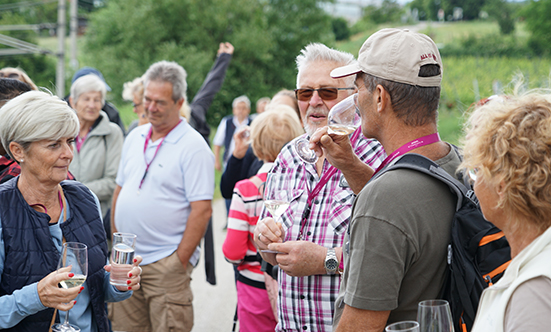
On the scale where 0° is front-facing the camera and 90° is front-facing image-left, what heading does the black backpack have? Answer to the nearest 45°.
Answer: approximately 270°

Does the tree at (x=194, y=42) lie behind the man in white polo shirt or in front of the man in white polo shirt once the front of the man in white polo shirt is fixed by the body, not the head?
behind

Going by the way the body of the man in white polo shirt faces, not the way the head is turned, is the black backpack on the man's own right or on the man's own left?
on the man's own left

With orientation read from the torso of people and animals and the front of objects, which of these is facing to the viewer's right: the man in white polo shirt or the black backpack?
the black backpack

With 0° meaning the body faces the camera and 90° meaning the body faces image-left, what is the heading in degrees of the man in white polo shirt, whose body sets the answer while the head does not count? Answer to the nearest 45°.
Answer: approximately 45°

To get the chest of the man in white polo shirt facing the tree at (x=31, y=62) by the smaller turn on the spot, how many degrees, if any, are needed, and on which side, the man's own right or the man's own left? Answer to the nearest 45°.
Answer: approximately 135° to the man's own right

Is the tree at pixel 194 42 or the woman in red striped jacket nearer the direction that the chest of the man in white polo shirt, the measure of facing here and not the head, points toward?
the woman in red striped jacket

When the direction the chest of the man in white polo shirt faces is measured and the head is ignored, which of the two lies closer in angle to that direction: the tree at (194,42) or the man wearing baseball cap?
the man wearing baseball cap

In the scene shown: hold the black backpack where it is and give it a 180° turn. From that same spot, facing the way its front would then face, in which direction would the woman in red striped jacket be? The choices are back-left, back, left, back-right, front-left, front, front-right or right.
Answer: front-right

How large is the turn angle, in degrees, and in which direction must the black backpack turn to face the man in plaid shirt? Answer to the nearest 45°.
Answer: approximately 135° to its left

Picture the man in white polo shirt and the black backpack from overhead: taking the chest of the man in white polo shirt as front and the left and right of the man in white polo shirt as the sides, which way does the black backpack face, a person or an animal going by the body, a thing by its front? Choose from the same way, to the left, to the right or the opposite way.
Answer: to the left

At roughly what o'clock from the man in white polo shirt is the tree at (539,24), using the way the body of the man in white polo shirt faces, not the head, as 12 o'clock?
The tree is roughly at 6 o'clock from the man in white polo shirt.
